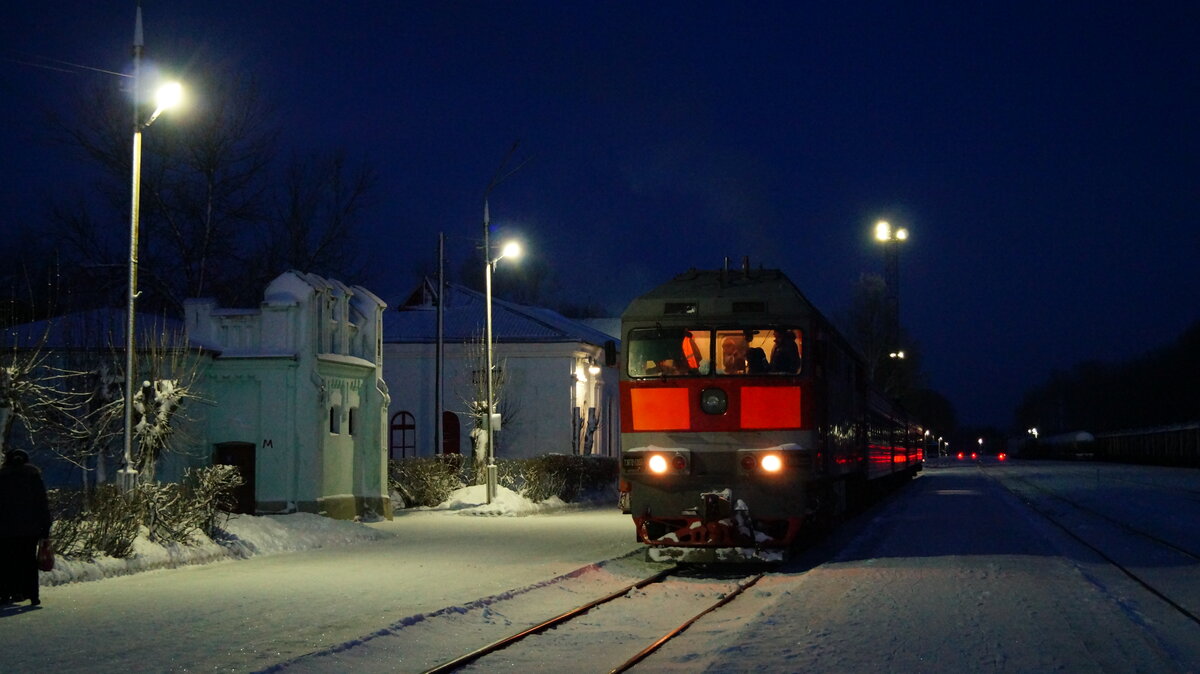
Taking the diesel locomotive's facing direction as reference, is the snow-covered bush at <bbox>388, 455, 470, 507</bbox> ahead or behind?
behind

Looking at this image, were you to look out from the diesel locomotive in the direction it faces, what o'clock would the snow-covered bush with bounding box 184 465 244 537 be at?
The snow-covered bush is roughly at 3 o'clock from the diesel locomotive.

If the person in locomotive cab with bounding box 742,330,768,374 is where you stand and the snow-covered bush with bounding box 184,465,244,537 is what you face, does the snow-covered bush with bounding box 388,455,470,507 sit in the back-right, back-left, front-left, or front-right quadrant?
front-right

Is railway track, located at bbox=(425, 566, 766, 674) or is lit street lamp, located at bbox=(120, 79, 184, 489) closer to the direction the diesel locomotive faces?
the railway track

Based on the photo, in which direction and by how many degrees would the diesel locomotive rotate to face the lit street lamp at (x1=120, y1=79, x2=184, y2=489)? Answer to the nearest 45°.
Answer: approximately 90° to its right

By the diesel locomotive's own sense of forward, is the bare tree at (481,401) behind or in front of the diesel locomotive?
behind

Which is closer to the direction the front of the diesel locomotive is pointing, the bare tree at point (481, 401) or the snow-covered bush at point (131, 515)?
the snow-covered bush

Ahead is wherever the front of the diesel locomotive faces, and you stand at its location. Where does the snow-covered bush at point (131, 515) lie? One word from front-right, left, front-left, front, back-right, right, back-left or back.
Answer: right

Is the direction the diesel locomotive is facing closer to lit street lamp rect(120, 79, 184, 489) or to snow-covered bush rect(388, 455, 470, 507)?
the lit street lamp

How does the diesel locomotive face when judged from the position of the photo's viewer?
facing the viewer

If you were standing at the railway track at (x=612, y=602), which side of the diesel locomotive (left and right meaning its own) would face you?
front

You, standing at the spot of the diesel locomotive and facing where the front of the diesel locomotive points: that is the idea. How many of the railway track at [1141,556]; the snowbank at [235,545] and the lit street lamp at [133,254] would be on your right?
2
